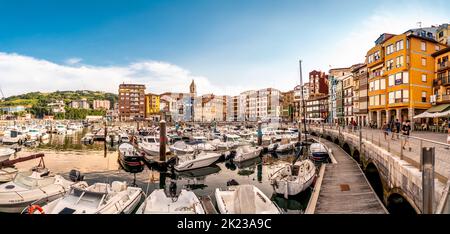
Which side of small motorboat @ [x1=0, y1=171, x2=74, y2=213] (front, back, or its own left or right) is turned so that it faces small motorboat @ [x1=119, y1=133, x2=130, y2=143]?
right

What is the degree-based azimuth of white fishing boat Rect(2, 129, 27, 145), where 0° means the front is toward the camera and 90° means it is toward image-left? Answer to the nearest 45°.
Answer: approximately 45°
